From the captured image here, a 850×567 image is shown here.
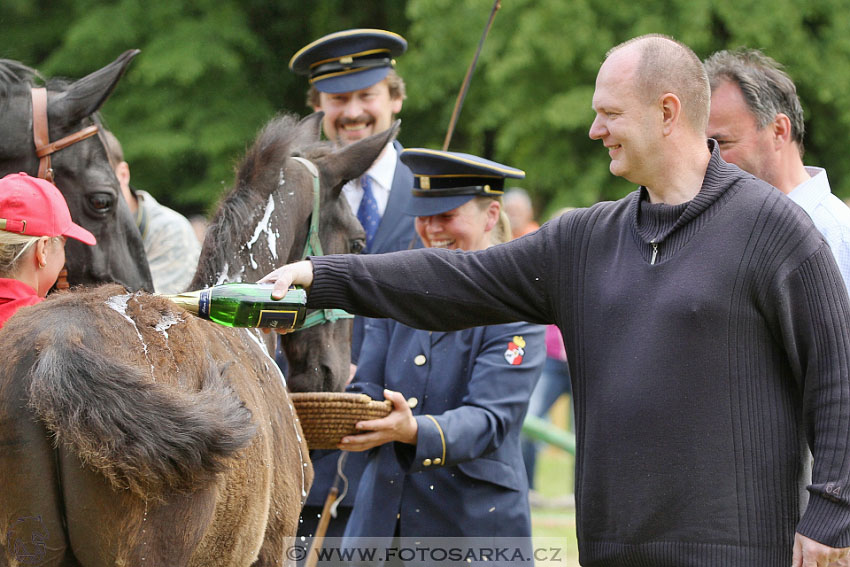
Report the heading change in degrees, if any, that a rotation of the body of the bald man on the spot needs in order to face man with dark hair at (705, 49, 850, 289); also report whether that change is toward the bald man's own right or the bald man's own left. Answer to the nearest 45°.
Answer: approximately 135° to the bald man's own right

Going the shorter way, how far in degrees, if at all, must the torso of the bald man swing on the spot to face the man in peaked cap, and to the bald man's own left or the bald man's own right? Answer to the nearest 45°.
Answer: approximately 90° to the bald man's own right

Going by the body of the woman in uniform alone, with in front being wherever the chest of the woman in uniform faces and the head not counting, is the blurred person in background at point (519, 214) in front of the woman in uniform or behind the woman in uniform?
behind

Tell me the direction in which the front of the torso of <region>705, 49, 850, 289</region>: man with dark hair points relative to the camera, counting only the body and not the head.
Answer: to the viewer's left

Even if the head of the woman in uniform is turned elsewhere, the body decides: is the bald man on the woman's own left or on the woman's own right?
on the woman's own left

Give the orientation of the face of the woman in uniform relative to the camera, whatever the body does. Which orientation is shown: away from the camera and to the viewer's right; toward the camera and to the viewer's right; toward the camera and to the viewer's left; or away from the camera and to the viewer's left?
toward the camera and to the viewer's left

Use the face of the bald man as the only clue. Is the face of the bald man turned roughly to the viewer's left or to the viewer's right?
to the viewer's left

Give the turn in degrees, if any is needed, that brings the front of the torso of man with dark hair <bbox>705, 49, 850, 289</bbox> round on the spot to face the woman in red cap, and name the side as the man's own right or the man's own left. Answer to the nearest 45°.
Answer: approximately 45° to the man's own left

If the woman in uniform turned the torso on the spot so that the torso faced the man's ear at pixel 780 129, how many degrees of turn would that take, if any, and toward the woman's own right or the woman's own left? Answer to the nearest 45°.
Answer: approximately 135° to the woman's own left

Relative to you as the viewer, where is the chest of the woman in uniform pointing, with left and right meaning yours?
facing the viewer and to the left of the viewer

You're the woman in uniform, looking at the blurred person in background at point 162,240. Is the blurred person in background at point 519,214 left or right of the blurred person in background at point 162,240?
right
